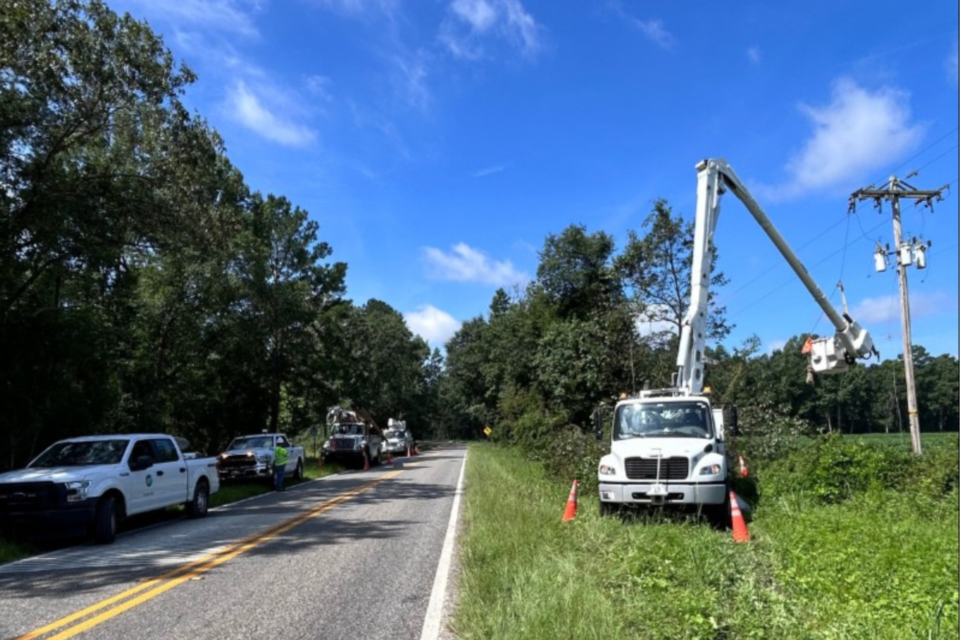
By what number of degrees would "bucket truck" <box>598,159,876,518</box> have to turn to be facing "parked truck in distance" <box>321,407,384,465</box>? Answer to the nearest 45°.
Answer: approximately 135° to its right

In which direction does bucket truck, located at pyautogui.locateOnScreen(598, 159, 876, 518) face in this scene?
toward the camera

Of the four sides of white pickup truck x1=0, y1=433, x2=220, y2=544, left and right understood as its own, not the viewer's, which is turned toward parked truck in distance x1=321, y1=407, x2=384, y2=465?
back

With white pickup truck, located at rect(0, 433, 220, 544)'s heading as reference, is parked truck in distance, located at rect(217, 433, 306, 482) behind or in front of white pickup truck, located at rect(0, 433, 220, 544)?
behind

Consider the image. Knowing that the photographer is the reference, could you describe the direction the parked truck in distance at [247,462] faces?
facing the viewer and to the left of the viewer

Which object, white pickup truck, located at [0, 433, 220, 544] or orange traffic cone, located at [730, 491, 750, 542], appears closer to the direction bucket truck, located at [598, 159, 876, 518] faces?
the orange traffic cone

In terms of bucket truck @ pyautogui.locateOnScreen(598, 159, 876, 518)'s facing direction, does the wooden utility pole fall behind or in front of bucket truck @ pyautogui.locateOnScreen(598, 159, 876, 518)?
behind

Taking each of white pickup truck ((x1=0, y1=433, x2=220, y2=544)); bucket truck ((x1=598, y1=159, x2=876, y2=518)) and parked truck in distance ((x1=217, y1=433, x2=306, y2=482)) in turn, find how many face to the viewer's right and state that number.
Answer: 0

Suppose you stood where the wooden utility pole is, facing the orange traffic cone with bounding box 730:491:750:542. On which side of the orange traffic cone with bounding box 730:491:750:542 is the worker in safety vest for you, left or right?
right

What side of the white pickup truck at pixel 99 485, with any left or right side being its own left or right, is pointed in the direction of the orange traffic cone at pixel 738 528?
left

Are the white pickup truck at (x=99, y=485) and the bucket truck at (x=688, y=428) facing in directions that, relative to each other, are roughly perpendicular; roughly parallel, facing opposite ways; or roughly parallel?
roughly parallel
